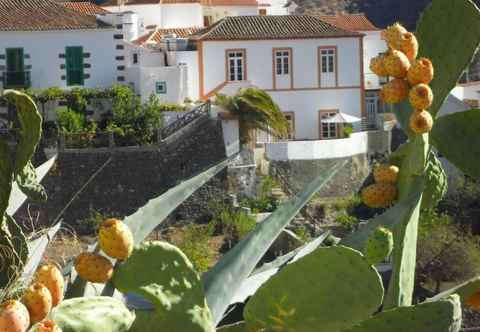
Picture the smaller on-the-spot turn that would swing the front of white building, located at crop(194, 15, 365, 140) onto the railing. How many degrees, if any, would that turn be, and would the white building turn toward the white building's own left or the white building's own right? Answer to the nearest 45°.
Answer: approximately 45° to the white building's own right

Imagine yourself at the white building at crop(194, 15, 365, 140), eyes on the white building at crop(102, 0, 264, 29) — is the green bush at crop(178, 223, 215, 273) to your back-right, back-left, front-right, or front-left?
back-left

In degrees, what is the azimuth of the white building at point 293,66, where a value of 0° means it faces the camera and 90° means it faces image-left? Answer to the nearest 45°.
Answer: approximately 0°

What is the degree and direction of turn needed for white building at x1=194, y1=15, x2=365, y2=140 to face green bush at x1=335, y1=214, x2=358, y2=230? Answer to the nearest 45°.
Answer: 0° — it already faces it

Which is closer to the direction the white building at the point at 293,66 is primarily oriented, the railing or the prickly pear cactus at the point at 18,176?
the prickly pear cactus

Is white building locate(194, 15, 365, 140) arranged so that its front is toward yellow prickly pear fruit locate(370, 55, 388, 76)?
yes

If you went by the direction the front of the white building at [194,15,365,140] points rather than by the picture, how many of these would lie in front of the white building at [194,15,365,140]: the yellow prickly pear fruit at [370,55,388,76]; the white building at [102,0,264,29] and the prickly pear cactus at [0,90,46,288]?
2

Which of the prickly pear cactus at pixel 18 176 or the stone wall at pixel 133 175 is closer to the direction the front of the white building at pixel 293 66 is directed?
the prickly pear cactus

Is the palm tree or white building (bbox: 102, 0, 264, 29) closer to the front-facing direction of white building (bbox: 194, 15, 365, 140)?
the palm tree

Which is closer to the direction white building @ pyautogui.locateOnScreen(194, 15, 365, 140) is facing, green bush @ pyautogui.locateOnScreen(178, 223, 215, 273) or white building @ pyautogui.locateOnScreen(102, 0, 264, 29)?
the green bush
